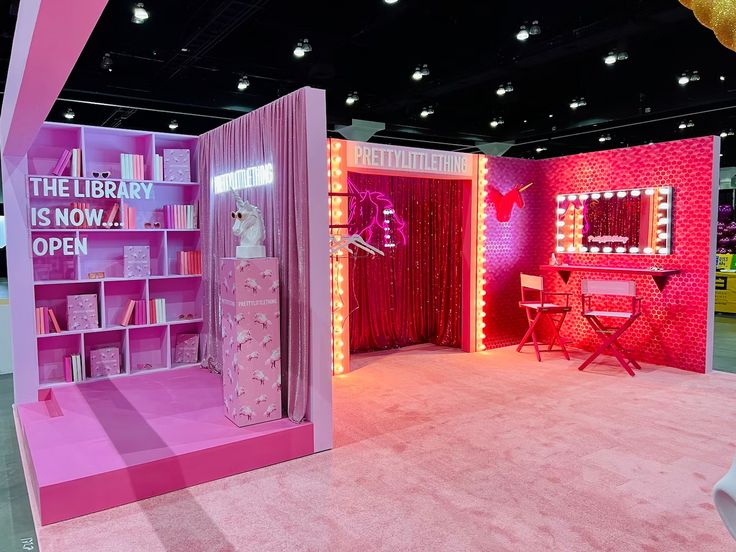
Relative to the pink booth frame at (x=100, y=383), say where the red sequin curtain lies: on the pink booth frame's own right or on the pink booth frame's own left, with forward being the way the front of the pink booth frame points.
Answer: on the pink booth frame's own left

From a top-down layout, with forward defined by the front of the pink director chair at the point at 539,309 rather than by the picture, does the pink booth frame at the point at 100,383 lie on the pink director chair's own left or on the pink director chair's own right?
on the pink director chair's own right

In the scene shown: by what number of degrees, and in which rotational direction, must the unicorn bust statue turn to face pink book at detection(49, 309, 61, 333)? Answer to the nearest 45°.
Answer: approximately 90° to its right

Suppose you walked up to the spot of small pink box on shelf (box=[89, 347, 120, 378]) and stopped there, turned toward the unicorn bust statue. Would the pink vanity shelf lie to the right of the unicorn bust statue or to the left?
left

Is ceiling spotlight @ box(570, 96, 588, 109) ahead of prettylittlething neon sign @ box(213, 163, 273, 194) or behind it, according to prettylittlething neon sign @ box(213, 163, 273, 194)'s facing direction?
behind

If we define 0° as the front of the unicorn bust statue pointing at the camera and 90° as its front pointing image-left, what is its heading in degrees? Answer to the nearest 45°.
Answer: approximately 45°

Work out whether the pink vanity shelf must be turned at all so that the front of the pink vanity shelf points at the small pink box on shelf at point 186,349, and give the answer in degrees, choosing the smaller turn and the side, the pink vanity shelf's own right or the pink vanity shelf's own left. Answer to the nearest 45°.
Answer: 0° — it already faces it
